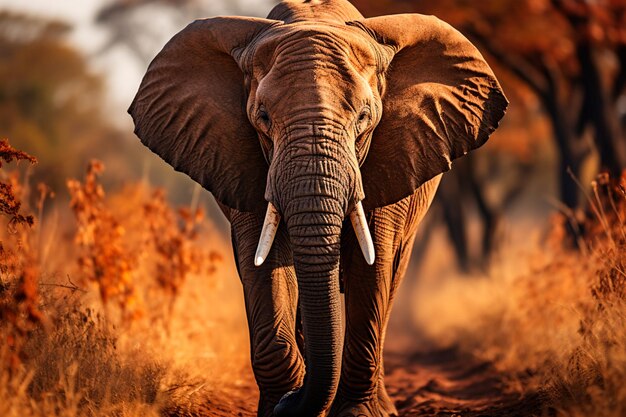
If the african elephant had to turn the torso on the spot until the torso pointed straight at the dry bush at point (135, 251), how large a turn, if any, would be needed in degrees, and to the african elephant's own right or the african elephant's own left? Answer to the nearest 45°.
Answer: approximately 135° to the african elephant's own right

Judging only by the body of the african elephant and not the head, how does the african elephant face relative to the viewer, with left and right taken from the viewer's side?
facing the viewer

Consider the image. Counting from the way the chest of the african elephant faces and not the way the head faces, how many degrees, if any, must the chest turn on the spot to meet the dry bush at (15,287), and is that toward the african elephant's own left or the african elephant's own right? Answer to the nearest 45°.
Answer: approximately 90° to the african elephant's own right

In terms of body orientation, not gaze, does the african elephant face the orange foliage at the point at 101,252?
no

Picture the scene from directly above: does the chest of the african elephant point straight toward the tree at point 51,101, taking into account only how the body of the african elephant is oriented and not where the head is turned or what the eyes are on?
no

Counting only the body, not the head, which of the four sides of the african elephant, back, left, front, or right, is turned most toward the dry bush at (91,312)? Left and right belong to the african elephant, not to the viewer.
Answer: right
